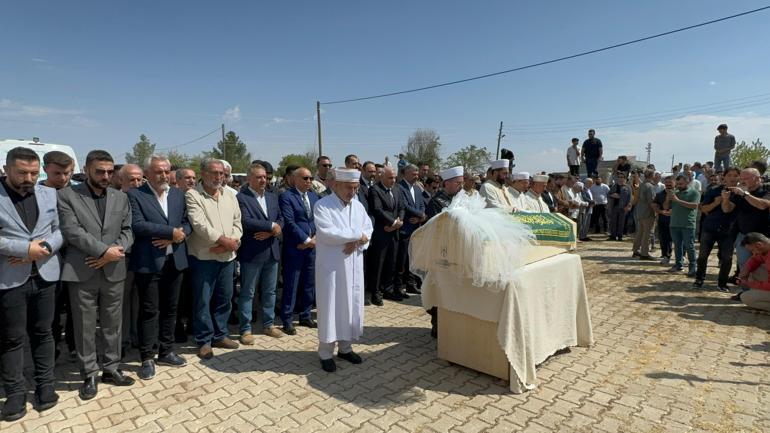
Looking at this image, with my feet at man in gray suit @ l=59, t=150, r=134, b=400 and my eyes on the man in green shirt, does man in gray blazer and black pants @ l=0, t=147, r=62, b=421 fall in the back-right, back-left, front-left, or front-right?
back-right

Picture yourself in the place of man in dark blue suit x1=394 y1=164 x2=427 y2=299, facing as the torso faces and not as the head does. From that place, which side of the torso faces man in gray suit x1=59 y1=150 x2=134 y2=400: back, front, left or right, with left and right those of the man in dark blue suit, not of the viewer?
right

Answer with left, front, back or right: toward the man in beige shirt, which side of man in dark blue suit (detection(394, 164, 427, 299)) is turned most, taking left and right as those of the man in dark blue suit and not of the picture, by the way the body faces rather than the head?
right

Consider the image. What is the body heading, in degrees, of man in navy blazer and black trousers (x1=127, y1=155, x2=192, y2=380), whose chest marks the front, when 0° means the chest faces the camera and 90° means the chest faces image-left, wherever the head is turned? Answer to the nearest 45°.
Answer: approximately 315°

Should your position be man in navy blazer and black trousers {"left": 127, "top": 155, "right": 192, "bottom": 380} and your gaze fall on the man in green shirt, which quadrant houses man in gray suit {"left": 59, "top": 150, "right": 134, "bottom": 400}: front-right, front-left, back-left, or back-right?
back-right

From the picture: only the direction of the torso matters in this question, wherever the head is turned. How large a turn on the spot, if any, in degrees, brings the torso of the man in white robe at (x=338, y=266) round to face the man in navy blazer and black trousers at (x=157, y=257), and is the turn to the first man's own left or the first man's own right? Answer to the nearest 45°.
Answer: approximately 135° to the first man's own right

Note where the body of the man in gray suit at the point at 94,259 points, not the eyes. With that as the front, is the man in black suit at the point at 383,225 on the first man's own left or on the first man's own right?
on the first man's own left

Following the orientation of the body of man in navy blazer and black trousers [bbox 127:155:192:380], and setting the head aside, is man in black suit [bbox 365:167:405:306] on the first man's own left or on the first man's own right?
on the first man's own left
